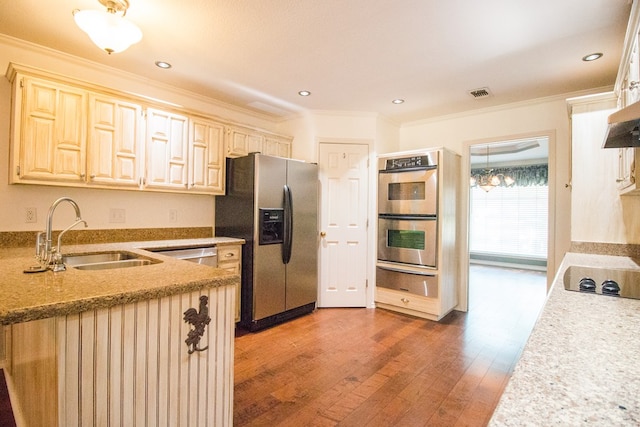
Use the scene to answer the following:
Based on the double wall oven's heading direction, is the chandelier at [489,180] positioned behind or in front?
behind

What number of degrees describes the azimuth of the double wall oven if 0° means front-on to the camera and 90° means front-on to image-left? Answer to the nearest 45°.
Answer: approximately 45°

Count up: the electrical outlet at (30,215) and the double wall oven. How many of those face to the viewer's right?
0

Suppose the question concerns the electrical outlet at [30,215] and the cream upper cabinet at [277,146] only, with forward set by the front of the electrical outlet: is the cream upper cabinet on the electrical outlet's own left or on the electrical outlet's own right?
on the electrical outlet's own left

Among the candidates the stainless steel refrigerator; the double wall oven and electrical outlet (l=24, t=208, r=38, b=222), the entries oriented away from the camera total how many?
0

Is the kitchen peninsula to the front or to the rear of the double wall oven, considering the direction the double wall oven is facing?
to the front

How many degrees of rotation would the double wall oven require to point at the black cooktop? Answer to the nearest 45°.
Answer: approximately 90° to its left

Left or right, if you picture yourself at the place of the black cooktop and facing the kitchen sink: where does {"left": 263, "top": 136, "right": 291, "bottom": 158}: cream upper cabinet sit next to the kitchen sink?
right

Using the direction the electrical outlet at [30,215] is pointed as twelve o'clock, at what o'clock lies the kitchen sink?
The kitchen sink is roughly at 11 o'clock from the electrical outlet.

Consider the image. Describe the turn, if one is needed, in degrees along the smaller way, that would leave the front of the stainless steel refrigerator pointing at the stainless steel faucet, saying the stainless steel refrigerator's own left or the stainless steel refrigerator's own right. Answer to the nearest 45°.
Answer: approximately 90° to the stainless steel refrigerator's own right

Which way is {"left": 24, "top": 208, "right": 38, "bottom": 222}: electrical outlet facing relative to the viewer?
toward the camera

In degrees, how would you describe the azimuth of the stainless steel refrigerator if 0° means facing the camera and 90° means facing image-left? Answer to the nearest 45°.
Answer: approximately 315°

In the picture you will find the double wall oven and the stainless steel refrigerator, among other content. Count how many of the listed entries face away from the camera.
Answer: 0

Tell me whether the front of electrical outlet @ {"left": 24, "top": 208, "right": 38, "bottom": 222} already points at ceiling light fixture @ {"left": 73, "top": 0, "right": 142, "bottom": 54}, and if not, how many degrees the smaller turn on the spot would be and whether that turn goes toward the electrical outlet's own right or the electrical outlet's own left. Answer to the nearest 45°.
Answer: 0° — it already faces it
